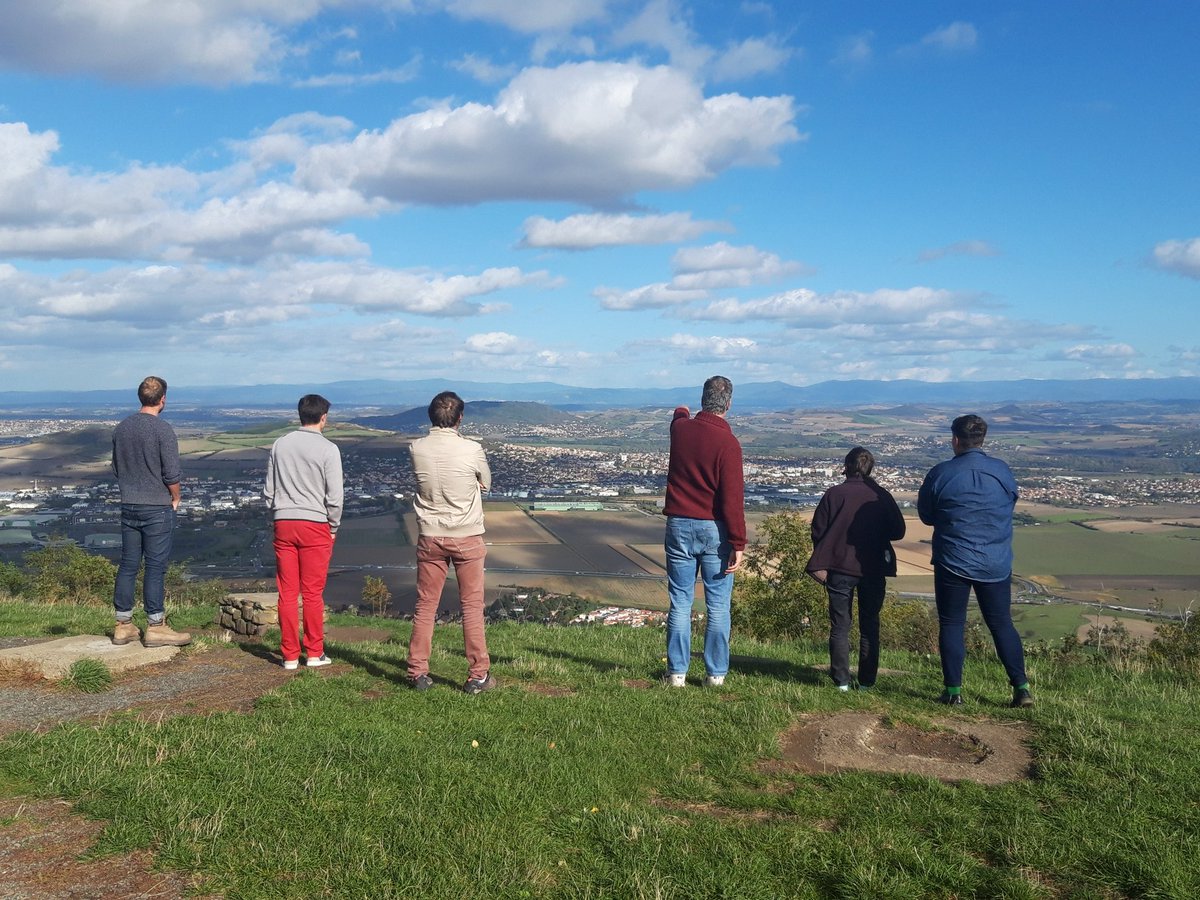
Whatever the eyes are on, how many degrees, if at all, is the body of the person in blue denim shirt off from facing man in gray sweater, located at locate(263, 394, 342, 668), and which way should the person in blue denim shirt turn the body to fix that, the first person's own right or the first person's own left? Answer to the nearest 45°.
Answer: approximately 90° to the first person's own left

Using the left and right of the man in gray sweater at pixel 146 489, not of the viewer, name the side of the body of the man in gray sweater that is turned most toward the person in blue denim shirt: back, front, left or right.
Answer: right

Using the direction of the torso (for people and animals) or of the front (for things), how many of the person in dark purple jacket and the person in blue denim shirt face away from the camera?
2

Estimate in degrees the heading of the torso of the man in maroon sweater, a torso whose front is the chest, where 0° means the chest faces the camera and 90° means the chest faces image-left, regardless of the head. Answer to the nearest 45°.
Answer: approximately 180°

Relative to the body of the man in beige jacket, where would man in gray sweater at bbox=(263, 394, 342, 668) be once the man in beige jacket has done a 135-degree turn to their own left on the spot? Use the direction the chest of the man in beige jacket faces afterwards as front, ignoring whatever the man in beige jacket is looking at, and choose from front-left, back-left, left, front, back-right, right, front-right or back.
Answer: right

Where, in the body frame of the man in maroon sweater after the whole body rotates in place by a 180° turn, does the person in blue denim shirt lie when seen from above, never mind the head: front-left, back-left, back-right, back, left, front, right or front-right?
left

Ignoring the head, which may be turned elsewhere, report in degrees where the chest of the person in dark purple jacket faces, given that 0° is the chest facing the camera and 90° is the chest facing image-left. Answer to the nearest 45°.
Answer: approximately 180°

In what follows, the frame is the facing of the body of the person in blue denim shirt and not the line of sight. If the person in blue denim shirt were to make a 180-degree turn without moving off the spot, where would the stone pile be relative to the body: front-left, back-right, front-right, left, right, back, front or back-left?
right

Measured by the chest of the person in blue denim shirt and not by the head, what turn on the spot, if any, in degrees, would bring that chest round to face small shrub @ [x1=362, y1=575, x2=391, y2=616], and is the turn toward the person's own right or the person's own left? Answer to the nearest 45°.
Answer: approximately 45° to the person's own left

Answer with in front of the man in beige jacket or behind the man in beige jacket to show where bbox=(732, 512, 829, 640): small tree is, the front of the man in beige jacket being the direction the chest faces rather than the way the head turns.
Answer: in front

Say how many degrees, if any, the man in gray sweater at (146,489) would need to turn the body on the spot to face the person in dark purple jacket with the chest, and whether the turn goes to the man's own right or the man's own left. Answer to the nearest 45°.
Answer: approximately 90° to the man's own right

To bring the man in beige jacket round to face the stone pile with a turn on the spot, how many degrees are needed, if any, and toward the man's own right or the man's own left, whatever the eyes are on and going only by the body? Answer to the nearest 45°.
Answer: approximately 45° to the man's own left

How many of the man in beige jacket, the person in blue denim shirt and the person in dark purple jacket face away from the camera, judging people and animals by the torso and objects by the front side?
3

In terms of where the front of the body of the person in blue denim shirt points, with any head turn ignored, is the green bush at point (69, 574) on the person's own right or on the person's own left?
on the person's own left
